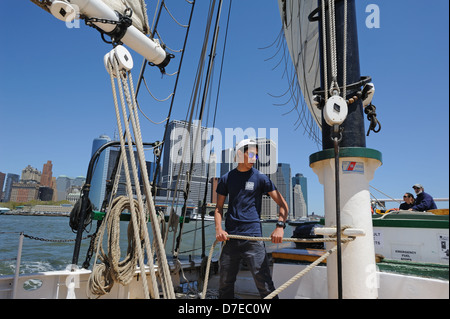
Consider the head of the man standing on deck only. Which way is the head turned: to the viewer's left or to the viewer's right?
to the viewer's right

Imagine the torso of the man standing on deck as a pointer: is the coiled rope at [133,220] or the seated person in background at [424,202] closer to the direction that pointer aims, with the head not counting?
the coiled rope

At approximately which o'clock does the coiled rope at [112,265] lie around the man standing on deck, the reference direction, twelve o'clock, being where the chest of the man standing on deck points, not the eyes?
The coiled rope is roughly at 3 o'clock from the man standing on deck.

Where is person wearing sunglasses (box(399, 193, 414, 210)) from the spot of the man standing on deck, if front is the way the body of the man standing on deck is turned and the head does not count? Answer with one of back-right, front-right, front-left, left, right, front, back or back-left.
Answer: back-left

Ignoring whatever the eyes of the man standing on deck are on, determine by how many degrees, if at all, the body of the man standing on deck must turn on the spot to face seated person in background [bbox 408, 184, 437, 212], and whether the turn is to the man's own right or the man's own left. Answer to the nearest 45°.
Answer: approximately 135° to the man's own left

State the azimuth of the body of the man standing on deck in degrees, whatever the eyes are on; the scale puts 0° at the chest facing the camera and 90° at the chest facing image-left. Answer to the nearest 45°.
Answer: approximately 0°
